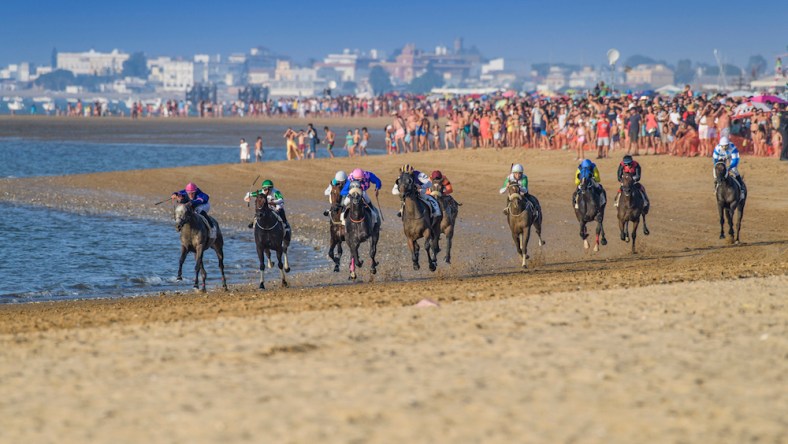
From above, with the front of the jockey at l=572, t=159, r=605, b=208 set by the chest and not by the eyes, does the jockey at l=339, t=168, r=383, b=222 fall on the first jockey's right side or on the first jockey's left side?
on the first jockey's right side

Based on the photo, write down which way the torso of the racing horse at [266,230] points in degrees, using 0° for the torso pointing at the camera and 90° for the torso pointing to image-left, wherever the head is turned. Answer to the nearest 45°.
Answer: approximately 0°

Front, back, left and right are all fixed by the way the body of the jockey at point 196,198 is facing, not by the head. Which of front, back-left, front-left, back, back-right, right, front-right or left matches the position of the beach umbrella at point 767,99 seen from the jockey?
back

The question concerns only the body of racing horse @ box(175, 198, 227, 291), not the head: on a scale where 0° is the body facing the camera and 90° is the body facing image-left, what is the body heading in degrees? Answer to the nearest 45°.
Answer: approximately 45°

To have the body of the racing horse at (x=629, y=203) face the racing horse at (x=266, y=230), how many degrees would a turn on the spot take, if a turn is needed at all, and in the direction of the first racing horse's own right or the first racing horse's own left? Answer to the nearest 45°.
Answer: approximately 45° to the first racing horse's own right

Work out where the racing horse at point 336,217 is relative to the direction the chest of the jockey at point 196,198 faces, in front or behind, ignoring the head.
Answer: behind

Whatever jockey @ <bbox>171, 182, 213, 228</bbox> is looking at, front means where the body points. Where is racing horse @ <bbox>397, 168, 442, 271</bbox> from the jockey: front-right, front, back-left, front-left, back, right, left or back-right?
back-left
